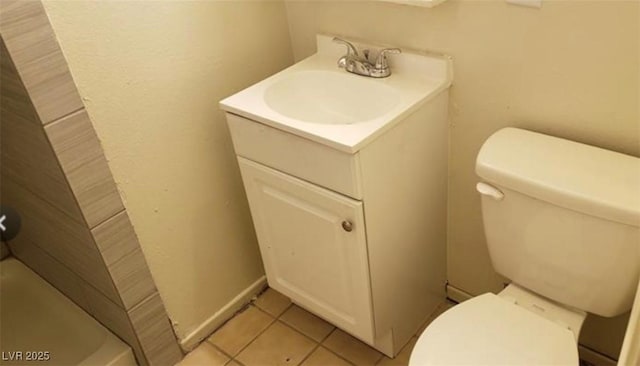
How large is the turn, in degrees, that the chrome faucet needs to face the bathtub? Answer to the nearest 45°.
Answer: approximately 45° to its right

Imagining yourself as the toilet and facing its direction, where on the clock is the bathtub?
The bathtub is roughly at 1 o'clock from the toilet.

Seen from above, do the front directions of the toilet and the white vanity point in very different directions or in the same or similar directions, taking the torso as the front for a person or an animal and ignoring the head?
same or similar directions

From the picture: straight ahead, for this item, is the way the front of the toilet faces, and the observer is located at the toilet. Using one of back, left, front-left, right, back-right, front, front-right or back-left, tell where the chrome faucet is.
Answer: right

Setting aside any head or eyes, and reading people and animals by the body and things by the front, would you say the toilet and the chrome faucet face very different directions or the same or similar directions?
same or similar directions

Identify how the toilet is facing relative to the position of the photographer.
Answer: facing the viewer and to the left of the viewer

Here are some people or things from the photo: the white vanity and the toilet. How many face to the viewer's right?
0

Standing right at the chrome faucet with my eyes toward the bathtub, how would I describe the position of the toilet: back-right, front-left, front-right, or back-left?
back-left

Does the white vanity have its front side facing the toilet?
no

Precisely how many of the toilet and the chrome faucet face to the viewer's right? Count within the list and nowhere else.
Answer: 0

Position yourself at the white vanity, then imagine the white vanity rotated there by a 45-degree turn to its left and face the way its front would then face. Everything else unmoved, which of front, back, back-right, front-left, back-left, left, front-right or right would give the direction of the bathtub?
right

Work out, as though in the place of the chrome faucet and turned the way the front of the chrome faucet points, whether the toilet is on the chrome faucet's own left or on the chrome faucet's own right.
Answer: on the chrome faucet's own left

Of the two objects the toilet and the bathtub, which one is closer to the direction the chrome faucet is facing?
the bathtub

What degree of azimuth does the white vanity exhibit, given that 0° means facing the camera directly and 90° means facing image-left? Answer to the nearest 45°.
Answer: approximately 45°
